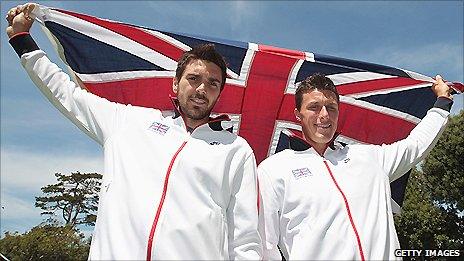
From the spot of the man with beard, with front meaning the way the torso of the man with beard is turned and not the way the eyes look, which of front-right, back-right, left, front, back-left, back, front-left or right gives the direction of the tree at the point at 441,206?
back-left

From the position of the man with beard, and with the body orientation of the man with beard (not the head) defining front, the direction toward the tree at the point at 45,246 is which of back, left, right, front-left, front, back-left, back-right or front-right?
back

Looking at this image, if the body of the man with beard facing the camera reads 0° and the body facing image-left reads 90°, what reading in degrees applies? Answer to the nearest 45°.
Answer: approximately 0°
